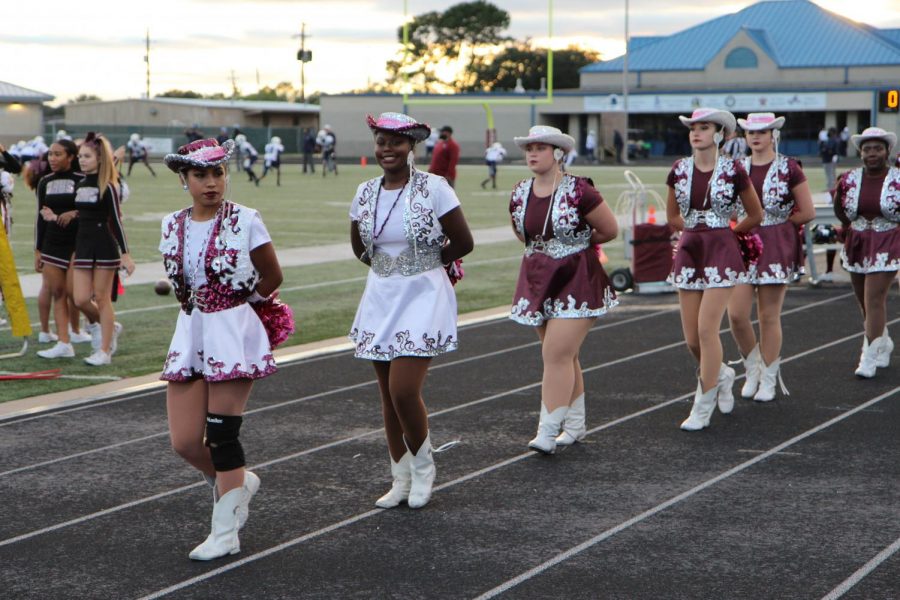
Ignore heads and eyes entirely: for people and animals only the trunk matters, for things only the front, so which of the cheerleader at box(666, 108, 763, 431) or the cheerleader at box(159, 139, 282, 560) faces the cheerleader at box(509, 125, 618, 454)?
the cheerleader at box(666, 108, 763, 431)

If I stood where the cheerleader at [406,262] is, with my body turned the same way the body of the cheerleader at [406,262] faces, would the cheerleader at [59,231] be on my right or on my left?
on my right

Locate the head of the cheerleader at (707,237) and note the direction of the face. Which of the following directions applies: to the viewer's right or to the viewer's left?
to the viewer's left

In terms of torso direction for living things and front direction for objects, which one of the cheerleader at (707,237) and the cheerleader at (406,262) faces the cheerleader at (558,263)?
the cheerleader at (707,237)

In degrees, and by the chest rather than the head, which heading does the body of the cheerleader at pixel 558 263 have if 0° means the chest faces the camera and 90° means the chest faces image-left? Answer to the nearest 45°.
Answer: approximately 45°

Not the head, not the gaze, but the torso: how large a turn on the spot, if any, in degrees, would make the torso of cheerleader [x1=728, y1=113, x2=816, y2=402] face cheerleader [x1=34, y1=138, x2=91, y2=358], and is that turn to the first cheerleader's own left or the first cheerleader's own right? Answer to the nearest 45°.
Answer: approximately 45° to the first cheerleader's own right

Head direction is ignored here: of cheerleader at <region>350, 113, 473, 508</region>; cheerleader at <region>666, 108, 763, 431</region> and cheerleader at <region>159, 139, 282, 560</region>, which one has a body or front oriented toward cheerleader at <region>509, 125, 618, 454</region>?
cheerleader at <region>666, 108, 763, 431</region>

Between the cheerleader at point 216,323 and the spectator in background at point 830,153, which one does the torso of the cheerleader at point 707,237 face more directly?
the cheerleader

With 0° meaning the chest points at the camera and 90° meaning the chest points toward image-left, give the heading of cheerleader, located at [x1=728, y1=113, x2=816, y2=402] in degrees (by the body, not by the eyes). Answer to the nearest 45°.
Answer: approximately 45°
